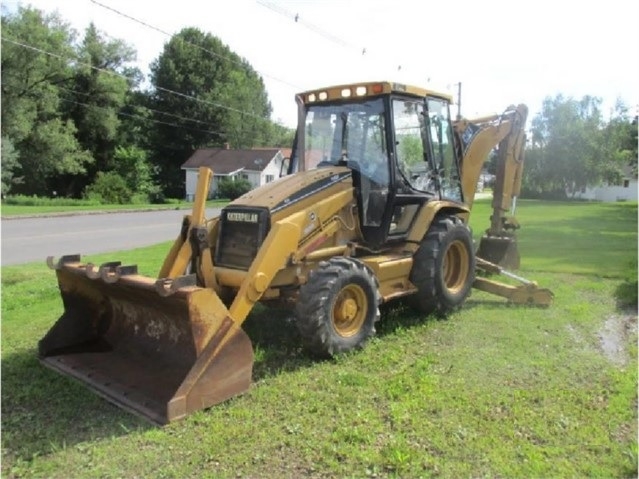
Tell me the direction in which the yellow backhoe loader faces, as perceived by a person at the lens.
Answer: facing the viewer and to the left of the viewer

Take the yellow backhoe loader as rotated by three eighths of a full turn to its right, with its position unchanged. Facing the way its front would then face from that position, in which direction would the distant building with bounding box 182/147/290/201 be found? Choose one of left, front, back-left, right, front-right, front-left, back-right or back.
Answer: front

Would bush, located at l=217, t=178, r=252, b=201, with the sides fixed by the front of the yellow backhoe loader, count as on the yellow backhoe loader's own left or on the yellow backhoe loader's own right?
on the yellow backhoe loader's own right

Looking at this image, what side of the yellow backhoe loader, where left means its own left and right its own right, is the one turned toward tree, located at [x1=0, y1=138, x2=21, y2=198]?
right

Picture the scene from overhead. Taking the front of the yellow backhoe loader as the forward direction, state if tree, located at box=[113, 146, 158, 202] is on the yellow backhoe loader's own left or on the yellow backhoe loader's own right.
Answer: on the yellow backhoe loader's own right

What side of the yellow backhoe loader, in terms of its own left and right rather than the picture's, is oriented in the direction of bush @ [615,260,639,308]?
back

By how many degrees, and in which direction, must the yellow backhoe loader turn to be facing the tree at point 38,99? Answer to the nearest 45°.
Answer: approximately 90° to its right
